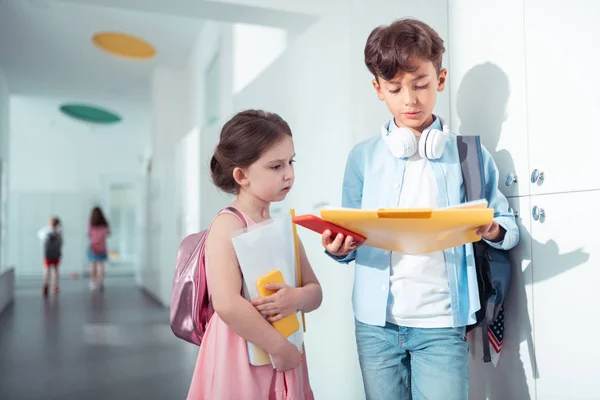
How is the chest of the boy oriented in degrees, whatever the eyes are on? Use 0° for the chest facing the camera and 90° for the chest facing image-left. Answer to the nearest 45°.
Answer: approximately 0°

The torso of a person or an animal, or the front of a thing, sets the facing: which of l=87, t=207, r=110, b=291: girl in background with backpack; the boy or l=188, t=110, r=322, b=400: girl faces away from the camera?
the girl in background with backpack

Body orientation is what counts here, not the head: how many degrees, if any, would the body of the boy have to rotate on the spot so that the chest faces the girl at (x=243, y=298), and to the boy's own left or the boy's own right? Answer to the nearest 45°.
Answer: approximately 45° to the boy's own right

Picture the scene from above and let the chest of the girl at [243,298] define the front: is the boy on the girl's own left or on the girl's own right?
on the girl's own left

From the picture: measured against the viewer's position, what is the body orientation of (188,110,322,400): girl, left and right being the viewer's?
facing the viewer and to the right of the viewer

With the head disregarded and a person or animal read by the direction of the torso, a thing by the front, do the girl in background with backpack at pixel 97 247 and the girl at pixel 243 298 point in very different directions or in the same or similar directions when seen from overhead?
very different directions

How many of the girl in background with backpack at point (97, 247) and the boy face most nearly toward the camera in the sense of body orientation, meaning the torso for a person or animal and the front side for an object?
1

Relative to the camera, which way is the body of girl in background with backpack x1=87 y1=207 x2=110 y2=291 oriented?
away from the camera

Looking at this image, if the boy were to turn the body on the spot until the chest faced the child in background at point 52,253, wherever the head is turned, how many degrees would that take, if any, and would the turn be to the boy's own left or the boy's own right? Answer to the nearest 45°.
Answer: approximately 135° to the boy's own right

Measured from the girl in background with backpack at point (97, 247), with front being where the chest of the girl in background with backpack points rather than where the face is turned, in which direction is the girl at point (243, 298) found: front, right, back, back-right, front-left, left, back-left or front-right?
back

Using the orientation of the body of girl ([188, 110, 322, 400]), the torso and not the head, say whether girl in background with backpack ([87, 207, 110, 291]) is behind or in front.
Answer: behind

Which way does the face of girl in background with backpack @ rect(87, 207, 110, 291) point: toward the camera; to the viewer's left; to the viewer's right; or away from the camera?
away from the camera

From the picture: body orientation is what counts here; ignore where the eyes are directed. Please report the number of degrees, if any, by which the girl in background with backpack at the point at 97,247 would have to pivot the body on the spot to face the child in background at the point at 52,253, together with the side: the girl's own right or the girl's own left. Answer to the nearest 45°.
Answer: approximately 135° to the girl's own left

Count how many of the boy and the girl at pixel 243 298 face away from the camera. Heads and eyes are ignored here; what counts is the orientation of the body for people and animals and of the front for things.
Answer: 0

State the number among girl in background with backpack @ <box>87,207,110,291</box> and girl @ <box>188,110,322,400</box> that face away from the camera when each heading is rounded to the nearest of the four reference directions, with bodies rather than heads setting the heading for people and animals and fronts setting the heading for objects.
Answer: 1
